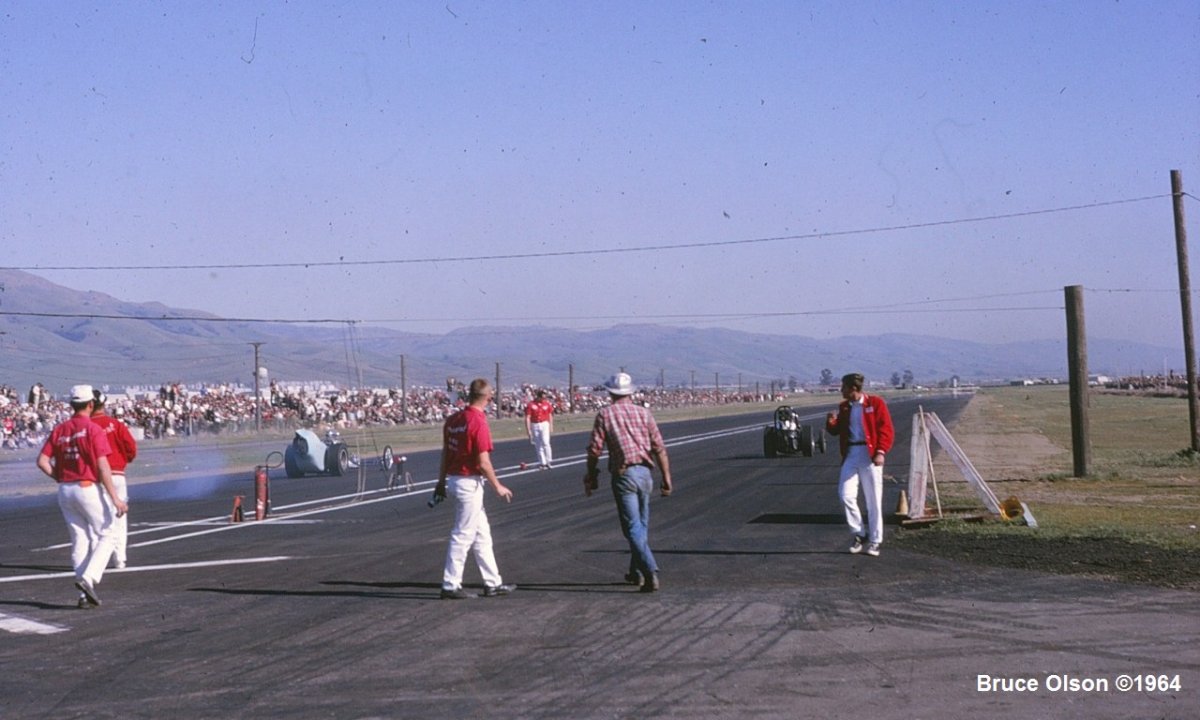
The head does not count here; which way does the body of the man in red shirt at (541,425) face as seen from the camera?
toward the camera

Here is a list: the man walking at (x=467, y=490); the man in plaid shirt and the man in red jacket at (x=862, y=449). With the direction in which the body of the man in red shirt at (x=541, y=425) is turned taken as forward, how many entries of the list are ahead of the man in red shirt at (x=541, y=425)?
3

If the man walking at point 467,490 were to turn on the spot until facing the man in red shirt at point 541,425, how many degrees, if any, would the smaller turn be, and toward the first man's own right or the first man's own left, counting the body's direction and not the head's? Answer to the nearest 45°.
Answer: approximately 45° to the first man's own left

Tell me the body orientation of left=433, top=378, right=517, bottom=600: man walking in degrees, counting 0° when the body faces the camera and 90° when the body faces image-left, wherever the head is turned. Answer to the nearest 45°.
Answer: approximately 225°

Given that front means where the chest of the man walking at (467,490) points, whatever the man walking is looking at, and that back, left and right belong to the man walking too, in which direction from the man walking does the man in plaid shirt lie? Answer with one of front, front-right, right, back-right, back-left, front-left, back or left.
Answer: front-right

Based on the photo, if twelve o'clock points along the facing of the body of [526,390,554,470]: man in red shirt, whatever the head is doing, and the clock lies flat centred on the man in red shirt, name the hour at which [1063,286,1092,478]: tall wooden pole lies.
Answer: The tall wooden pole is roughly at 10 o'clock from the man in red shirt.

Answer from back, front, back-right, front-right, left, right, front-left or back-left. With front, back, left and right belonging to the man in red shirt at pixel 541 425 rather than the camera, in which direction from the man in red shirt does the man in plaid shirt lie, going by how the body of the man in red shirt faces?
front

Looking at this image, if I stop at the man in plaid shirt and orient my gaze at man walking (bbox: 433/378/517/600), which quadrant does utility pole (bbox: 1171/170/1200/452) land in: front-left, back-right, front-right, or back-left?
back-right

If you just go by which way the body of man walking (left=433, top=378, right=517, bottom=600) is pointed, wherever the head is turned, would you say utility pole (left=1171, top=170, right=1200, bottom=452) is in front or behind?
in front

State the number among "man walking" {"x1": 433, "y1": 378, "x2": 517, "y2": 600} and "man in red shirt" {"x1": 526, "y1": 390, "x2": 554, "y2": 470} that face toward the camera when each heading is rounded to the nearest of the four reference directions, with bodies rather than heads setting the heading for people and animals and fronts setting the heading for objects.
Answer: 1

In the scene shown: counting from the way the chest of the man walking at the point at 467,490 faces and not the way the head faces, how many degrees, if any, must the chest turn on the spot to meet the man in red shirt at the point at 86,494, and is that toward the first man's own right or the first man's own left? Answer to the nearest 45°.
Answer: approximately 135° to the first man's own left

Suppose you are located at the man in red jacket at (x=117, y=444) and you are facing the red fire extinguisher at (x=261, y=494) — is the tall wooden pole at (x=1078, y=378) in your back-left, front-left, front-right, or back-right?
front-right

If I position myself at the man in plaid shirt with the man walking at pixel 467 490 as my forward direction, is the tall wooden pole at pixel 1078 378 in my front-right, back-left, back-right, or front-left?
back-right

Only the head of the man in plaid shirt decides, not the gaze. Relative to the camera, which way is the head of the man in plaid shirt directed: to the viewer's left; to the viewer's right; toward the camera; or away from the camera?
away from the camera
